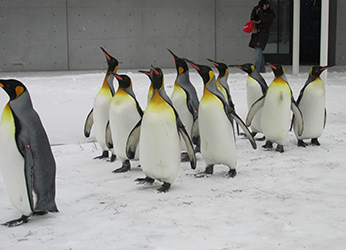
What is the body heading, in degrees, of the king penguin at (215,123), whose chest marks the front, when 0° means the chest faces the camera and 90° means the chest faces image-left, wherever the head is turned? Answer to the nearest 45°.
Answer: approximately 45°

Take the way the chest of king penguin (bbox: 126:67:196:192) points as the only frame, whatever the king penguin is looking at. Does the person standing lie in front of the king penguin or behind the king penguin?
behind

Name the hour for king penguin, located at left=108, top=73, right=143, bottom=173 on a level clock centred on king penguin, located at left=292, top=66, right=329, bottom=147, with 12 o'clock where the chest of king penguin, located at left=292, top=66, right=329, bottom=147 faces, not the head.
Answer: king penguin, located at left=108, top=73, right=143, bottom=173 is roughly at 3 o'clock from king penguin, located at left=292, top=66, right=329, bottom=147.

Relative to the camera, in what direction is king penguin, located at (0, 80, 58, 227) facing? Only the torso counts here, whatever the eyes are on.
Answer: to the viewer's left
